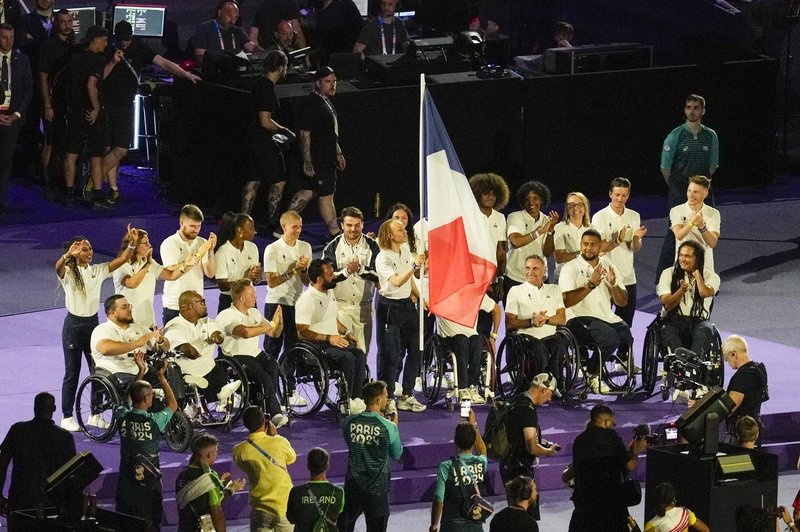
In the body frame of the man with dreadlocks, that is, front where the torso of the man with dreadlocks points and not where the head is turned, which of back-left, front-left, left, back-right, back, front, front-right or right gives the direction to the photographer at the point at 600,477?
front

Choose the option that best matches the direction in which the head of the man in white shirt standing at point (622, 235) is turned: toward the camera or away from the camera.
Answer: toward the camera

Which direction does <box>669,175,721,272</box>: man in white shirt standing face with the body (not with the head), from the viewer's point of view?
toward the camera

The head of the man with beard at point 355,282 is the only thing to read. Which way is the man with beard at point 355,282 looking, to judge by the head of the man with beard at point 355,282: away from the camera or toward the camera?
toward the camera

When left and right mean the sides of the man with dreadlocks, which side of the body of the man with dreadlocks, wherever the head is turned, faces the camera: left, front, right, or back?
front

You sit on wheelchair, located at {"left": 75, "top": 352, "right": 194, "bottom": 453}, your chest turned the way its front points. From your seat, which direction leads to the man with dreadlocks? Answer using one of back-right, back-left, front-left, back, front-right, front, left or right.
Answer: front-left

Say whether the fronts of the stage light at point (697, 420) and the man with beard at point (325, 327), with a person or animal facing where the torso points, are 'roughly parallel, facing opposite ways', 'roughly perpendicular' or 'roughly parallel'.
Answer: roughly parallel, facing opposite ways

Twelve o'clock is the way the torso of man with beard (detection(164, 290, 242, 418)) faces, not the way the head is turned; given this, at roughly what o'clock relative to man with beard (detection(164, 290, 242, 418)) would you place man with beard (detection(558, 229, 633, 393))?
man with beard (detection(558, 229, 633, 393)) is roughly at 10 o'clock from man with beard (detection(164, 290, 242, 418)).

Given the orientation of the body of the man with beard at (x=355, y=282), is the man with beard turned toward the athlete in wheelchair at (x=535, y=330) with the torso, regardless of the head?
no

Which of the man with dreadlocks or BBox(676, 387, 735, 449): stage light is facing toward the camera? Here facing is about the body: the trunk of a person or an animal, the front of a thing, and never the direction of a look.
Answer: the man with dreadlocks

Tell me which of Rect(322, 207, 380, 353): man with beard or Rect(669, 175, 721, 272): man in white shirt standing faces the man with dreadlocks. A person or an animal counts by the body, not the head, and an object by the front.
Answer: the man in white shirt standing

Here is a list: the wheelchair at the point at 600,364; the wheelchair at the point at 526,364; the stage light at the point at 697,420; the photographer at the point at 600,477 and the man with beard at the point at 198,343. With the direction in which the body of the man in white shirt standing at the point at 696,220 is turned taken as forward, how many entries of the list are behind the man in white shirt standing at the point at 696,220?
0

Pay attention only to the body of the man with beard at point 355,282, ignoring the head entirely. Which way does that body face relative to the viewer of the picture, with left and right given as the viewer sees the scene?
facing the viewer

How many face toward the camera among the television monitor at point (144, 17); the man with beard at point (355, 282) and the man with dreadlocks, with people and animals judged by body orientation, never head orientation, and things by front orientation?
3

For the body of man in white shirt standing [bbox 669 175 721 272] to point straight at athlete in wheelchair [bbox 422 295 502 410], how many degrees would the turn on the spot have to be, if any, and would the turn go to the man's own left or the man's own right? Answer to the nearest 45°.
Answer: approximately 45° to the man's own right

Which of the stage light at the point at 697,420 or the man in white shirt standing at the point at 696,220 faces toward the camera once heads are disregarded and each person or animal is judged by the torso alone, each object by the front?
the man in white shirt standing

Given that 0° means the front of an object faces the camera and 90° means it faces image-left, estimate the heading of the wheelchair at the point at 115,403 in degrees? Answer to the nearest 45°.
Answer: approximately 315°

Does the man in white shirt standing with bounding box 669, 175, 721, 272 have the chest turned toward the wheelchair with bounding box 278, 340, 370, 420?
no

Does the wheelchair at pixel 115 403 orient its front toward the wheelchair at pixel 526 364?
no
